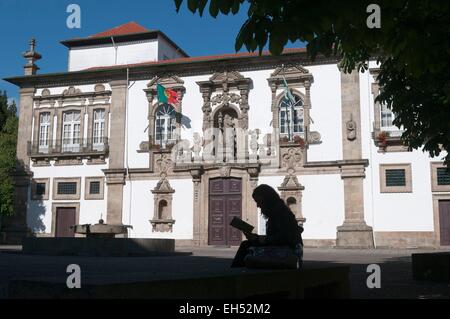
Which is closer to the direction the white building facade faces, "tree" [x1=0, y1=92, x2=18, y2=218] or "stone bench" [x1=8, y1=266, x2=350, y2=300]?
the stone bench

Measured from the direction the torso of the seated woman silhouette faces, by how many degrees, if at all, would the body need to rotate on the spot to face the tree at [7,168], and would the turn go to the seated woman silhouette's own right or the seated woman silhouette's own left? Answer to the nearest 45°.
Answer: approximately 45° to the seated woman silhouette's own right

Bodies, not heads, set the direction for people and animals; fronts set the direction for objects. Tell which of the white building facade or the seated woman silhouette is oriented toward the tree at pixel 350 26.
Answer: the white building facade

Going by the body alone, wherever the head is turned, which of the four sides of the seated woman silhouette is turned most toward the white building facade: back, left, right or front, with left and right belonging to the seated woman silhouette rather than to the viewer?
right

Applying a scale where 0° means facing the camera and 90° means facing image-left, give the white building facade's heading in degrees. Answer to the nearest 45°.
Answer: approximately 0°

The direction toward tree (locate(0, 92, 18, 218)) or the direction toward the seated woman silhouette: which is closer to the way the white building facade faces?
the seated woman silhouette

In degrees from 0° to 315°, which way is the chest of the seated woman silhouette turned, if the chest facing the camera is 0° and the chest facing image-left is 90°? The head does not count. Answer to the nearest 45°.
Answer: approximately 90°

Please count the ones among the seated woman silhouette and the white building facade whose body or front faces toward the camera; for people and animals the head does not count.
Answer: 1

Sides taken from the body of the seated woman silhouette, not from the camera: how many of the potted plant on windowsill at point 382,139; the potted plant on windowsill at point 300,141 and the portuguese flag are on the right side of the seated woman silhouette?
3

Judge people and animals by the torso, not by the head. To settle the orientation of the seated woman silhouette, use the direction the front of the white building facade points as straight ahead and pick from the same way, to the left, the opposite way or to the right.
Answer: to the right

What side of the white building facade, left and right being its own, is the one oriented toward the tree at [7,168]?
right

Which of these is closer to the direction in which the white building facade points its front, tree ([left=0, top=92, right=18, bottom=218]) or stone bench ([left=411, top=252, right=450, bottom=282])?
the stone bench
